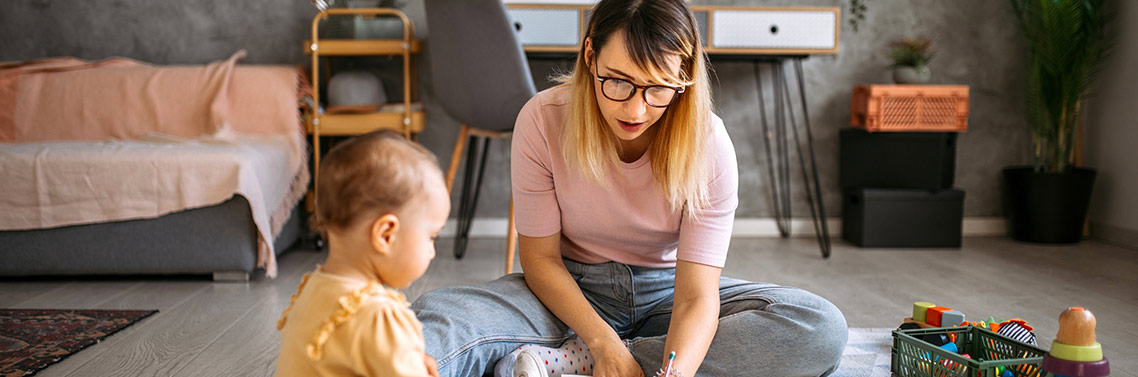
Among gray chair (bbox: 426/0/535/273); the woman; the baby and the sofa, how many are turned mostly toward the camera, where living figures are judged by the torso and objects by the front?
2

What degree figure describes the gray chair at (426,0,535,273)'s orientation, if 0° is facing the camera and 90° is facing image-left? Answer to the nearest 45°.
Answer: approximately 225°

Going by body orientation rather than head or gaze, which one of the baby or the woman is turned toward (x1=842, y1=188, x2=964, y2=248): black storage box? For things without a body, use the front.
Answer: the baby

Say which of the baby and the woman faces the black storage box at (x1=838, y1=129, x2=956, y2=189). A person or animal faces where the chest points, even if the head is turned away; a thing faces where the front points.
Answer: the baby

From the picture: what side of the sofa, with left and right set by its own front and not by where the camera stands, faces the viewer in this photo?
front

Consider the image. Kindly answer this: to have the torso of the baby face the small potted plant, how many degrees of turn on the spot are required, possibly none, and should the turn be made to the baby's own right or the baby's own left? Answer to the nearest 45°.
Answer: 0° — they already face it

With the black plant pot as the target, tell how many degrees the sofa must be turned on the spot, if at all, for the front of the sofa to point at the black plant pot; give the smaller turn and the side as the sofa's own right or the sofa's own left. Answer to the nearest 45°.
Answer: approximately 90° to the sofa's own left

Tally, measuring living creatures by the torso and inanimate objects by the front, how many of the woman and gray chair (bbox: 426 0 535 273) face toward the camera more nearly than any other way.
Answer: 1

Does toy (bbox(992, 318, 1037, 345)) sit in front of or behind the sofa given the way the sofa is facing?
in front

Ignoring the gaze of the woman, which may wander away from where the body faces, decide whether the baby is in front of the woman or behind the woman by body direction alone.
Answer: in front

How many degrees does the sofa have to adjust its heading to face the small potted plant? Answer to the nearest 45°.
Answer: approximately 90° to its left

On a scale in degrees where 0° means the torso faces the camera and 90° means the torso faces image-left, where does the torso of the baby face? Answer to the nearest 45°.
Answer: approximately 225°

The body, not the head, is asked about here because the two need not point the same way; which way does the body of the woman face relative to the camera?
toward the camera

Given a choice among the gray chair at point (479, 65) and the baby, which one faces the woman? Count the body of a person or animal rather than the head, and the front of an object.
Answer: the baby
